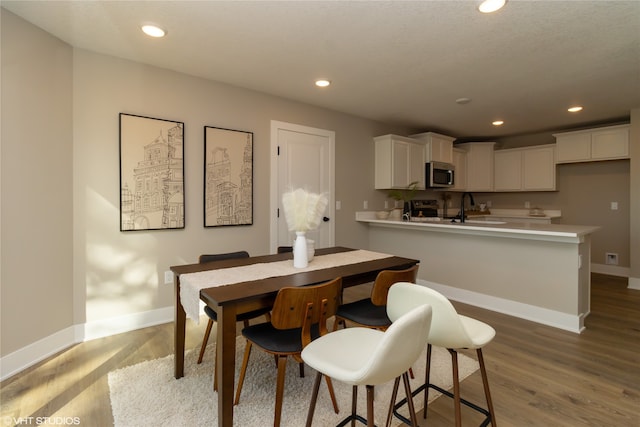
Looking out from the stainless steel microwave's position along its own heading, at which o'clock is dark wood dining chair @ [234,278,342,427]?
The dark wood dining chair is roughly at 2 o'clock from the stainless steel microwave.

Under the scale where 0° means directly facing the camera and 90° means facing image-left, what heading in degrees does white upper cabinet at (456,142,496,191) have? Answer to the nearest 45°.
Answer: approximately 0°

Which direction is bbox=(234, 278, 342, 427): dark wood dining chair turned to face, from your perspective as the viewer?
facing away from the viewer and to the left of the viewer

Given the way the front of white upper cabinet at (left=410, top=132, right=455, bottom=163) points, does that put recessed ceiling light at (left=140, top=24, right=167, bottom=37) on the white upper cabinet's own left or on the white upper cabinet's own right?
on the white upper cabinet's own right

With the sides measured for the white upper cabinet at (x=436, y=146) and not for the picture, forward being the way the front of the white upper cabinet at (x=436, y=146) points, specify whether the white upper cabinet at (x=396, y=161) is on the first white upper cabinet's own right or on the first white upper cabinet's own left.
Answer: on the first white upper cabinet's own right

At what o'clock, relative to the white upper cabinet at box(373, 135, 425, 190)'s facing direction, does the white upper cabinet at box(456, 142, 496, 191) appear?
the white upper cabinet at box(456, 142, 496, 191) is roughly at 9 o'clock from the white upper cabinet at box(373, 135, 425, 190).

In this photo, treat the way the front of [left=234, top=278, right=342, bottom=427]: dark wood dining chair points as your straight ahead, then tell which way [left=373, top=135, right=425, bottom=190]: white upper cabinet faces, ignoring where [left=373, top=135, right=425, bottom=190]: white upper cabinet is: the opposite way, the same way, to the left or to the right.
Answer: the opposite way

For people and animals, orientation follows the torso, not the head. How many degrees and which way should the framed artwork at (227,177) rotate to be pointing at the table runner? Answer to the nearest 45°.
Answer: approximately 45° to its right

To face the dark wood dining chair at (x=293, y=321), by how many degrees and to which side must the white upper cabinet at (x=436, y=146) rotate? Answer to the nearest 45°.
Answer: approximately 45° to its right

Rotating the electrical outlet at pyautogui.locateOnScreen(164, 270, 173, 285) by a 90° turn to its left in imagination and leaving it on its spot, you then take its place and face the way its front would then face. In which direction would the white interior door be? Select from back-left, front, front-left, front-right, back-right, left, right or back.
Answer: front

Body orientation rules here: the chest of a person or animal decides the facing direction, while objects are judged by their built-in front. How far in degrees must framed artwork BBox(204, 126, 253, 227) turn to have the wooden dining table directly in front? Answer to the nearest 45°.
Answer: approximately 45° to its right

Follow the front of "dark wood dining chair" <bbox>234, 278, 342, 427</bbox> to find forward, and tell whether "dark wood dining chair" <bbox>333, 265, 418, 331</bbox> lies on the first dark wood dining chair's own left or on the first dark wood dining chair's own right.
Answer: on the first dark wood dining chair's own right
